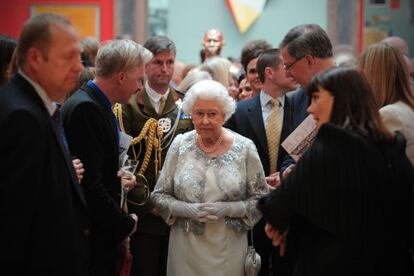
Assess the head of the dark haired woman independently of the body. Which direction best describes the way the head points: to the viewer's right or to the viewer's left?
to the viewer's left

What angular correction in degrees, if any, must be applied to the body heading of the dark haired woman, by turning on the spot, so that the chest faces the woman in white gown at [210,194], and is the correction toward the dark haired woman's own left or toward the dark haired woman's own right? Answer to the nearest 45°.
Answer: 0° — they already face them

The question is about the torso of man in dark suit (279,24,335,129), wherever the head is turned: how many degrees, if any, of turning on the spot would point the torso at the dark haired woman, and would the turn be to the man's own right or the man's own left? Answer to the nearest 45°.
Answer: approximately 90° to the man's own left

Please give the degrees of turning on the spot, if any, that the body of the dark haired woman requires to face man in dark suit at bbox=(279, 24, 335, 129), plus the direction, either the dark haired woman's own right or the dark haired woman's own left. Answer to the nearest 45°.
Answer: approximately 45° to the dark haired woman's own right

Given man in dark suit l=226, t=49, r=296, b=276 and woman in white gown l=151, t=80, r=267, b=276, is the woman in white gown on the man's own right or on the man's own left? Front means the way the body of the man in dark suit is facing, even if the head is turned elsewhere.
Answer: on the man's own right

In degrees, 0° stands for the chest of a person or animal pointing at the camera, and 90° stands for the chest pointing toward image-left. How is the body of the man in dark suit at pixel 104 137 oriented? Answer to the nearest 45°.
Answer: approximately 270°

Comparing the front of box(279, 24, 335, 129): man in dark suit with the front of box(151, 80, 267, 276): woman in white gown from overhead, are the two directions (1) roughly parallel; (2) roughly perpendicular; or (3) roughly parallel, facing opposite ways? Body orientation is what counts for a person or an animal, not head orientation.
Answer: roughly perpendicular

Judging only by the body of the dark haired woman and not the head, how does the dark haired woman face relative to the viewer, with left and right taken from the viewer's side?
facing away from the viewer and to the left of the viewer

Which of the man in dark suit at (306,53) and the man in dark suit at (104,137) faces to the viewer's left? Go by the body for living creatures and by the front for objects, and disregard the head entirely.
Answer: the man in dark suit at (306,53)

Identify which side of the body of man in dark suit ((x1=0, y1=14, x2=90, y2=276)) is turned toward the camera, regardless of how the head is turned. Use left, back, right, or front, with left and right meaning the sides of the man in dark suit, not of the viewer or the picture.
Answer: right

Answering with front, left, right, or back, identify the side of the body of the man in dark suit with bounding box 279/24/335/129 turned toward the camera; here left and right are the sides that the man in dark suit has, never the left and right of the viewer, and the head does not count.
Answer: left
